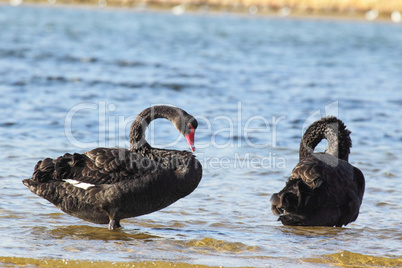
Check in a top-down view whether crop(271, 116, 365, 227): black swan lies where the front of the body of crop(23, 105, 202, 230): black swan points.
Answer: yes

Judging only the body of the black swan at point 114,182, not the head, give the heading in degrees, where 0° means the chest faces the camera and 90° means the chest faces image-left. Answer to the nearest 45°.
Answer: approximately 270°

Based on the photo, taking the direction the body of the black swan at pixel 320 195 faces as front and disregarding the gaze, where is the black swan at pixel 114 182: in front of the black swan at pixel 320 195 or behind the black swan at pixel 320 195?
behind

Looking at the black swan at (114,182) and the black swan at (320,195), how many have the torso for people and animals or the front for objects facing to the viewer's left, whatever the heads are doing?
0

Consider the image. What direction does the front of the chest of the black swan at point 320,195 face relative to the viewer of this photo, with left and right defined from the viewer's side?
facing away from the viewer and to the right of the viewer
